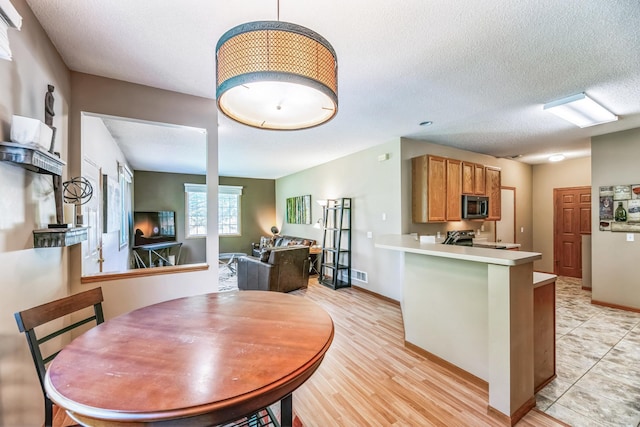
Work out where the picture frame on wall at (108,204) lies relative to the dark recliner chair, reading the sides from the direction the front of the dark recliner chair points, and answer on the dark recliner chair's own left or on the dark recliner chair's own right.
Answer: on the dark recliner chair's own left

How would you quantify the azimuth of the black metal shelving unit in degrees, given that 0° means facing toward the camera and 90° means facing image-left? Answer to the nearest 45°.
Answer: approximately 45°

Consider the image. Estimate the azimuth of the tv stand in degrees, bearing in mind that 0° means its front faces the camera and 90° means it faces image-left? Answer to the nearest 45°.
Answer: approximately 315°

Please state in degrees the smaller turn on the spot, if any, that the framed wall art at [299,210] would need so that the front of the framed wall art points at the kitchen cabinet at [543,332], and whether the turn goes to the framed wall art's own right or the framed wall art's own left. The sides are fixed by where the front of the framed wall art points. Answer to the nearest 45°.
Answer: approximately 45° to the framed wall art's own left

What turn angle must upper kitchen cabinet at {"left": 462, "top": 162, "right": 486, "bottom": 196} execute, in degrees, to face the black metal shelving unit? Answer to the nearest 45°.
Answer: approximately 135° to its right

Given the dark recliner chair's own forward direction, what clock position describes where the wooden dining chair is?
The wooden dining chair is roughly at 8 o'clock from the dark recliner chair.

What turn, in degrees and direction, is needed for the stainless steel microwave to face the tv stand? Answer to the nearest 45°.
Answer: approximately 90° to its right

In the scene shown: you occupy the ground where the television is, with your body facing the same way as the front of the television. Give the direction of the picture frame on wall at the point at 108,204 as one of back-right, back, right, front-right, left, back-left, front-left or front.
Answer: front-right

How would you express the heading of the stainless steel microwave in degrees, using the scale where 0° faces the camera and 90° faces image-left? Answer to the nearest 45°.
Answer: approximately 0°

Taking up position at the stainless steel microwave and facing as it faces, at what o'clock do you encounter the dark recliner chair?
The dark recliner chair is roughly at 2 o'clock from the stainless steel microwave.

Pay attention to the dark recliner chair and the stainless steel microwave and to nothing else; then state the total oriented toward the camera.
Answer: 1
